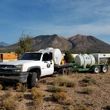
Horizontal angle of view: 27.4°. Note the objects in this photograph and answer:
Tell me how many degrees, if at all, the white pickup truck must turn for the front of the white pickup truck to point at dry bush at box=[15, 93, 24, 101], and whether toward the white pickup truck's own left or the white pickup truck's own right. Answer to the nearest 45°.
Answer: approximately 45° to the white pickup truck's own left

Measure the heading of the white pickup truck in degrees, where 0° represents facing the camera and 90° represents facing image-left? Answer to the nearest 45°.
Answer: approximately 45°

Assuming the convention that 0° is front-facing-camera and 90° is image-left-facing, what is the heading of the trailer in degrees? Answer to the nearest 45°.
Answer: approximately 90°

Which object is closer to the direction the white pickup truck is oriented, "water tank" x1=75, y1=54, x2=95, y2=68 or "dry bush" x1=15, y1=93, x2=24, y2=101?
the dry bush

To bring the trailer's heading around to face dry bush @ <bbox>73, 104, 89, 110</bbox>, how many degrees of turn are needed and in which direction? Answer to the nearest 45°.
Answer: approximately 90° to its left

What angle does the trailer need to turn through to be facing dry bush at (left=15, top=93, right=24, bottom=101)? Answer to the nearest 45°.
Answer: approximately 90° to its left

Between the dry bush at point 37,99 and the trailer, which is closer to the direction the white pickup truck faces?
the dry bush

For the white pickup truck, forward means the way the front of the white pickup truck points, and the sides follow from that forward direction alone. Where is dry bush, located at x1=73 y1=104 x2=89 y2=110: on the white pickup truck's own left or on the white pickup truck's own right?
on the white pickup truck's own left

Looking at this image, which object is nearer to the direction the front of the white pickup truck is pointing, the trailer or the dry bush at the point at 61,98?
the dry bush
